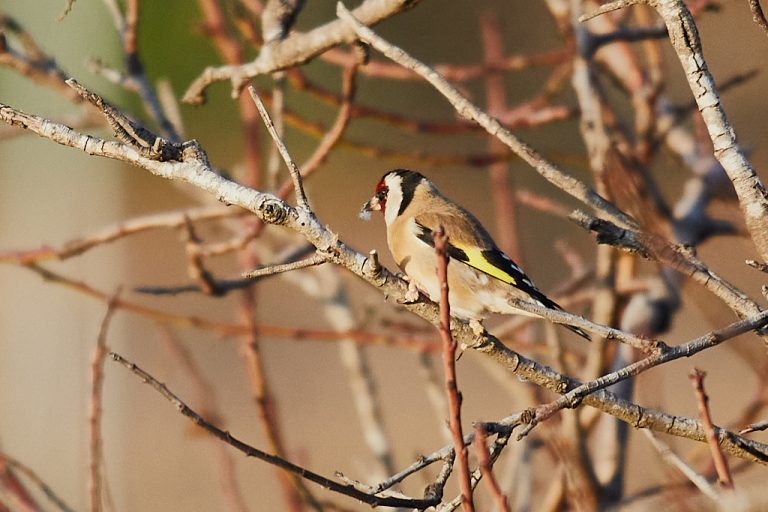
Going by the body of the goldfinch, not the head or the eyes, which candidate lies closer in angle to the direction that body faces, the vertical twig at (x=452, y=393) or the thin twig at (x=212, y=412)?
the thin twig

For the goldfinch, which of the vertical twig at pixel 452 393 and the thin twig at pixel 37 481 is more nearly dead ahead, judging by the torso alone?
the thin twig

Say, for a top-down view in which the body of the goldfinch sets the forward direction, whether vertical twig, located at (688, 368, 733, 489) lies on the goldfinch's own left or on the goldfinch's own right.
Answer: on the goldfinch's own left

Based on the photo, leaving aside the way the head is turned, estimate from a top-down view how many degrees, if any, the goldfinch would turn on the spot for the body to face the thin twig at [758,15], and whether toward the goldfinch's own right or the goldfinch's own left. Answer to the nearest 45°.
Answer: approximately 135° to the goldfinch's own left

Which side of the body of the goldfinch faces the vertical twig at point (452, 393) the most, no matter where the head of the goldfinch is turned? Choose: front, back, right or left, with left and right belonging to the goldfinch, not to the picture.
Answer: left

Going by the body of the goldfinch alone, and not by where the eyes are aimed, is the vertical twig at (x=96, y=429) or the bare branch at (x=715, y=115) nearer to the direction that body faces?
the vertical twig

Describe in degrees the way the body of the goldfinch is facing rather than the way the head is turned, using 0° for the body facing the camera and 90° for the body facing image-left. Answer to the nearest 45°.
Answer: approximately 90°

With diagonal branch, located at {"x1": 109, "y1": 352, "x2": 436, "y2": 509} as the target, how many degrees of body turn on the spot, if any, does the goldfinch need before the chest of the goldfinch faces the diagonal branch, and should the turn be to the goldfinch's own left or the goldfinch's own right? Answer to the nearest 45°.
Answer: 0° — it already faces it

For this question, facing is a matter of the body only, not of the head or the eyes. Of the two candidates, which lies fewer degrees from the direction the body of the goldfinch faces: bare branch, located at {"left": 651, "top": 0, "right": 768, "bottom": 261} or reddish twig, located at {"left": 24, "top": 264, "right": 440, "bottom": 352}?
the reddish twig
